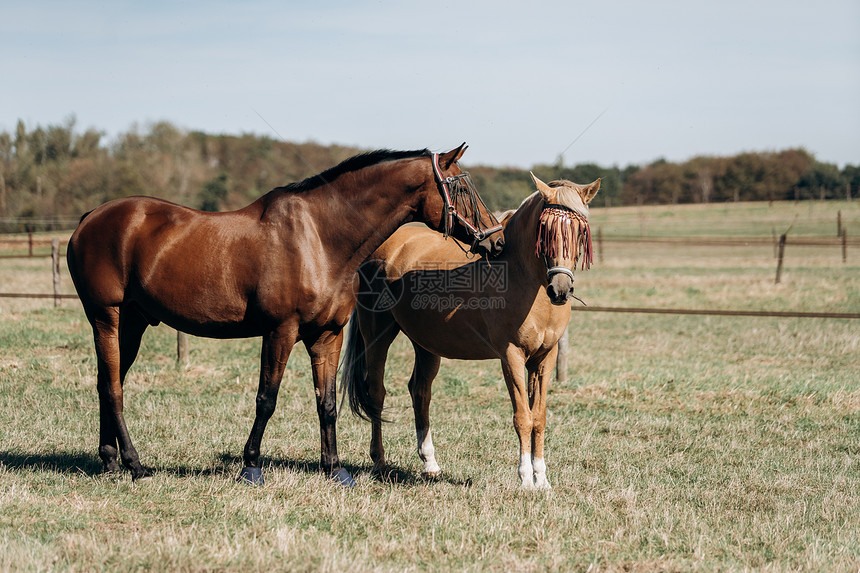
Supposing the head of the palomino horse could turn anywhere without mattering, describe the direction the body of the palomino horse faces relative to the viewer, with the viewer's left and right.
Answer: facing the viewer and to the right of the viewer

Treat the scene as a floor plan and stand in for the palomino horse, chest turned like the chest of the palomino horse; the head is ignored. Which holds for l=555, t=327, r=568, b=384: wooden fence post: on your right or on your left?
on your left

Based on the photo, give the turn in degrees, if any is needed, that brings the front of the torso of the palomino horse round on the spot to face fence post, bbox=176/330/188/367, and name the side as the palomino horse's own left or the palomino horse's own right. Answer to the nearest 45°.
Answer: approximately 180°

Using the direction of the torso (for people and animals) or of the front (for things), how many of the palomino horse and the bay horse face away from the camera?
0

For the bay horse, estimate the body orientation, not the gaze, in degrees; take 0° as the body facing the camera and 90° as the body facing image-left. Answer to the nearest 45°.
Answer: approximately 270°
